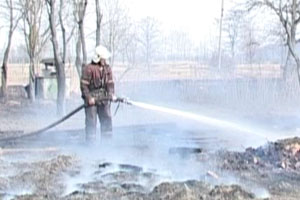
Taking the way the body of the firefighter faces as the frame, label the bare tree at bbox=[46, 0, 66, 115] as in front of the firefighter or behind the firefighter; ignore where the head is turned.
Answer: behind

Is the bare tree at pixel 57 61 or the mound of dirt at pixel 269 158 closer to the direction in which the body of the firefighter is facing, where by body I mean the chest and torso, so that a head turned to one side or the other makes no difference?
the mound of dirt

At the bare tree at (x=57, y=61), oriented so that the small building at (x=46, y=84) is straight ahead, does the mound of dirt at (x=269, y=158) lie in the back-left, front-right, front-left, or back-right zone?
back-right

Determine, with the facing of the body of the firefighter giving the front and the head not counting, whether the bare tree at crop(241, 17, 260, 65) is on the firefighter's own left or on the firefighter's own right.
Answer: on the firefighter's own left

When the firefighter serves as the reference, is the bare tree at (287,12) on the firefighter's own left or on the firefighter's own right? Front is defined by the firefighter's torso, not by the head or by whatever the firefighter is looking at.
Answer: on the firefighter's own left

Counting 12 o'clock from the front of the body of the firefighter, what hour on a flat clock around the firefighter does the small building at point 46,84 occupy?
The small building is roughly at 7 o'clock from the firefighter.

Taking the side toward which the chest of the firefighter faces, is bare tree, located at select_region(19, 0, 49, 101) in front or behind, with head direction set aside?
behind

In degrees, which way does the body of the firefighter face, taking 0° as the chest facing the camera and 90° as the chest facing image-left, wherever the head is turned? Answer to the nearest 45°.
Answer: approximately 315°
